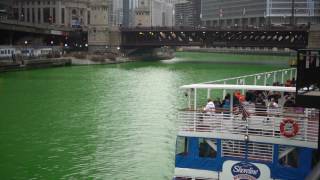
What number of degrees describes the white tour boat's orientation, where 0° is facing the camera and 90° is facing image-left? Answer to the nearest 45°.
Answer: approximately 180°
